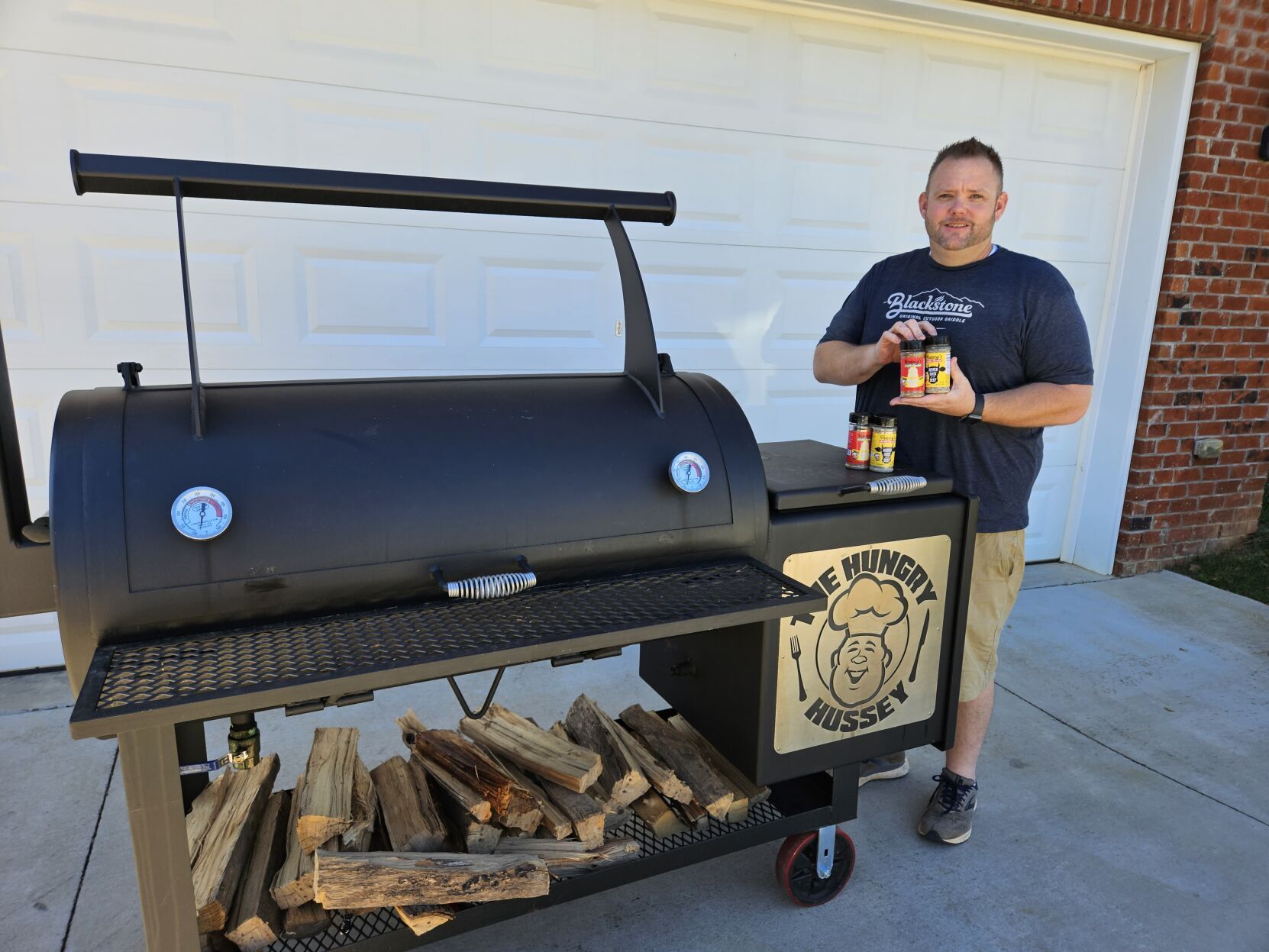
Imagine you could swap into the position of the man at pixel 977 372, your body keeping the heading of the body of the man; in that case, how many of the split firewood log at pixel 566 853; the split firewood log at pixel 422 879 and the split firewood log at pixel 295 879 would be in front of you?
3

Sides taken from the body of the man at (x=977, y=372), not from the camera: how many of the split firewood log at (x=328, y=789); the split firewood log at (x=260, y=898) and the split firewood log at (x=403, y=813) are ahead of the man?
3

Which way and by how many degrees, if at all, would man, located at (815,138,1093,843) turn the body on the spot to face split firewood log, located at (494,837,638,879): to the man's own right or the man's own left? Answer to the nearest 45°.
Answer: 0° — they already face it

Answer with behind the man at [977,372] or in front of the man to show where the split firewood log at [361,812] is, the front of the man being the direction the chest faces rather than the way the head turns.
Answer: in front

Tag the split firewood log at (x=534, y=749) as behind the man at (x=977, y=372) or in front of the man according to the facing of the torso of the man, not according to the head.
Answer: in front

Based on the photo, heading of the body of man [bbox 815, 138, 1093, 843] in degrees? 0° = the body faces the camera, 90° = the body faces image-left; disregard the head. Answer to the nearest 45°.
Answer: approximately 45°
